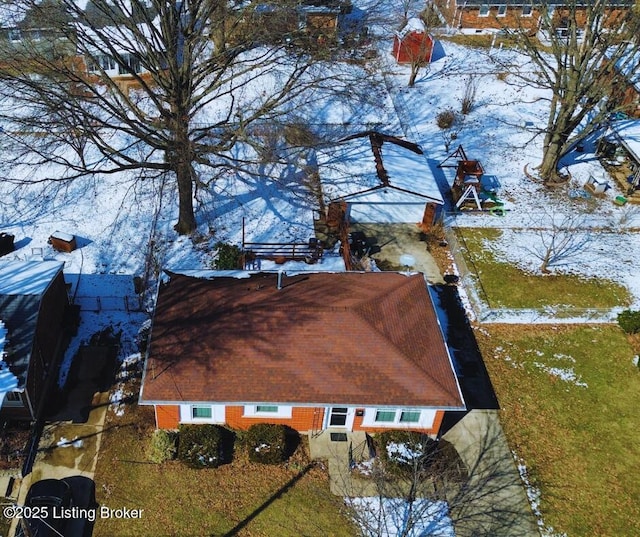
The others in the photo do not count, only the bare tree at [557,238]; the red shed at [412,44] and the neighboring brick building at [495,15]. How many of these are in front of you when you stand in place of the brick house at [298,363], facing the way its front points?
0

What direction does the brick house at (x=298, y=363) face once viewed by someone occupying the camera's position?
facing the viewer

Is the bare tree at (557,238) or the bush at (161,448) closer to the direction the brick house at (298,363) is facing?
the bush

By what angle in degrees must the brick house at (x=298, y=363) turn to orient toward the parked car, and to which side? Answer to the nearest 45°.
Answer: approximately 45° to its right

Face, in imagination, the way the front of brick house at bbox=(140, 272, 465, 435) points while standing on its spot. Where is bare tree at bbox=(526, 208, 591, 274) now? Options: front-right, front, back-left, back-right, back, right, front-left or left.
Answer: back-left

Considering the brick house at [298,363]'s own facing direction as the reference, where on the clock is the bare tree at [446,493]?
The bare tree is roughly at 10 o'clock from the brick house.

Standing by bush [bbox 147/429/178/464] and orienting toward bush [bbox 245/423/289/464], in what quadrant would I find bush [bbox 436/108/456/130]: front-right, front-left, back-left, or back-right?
front-left

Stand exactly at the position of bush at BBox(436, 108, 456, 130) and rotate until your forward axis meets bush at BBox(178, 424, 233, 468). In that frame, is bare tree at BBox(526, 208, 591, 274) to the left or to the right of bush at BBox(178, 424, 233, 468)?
left

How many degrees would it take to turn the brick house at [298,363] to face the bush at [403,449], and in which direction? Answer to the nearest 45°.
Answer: approximately 90° to its left

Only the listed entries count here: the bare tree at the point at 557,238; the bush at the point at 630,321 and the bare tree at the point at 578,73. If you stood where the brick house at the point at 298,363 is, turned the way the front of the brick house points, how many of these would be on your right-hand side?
0

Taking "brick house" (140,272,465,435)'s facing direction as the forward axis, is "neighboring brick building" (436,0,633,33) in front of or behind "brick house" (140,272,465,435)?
behind

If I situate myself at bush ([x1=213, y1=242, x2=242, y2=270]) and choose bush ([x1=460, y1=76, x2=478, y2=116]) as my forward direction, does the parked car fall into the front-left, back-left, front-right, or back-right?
back-right

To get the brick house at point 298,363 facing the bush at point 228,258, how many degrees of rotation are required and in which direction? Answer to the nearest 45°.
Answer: approximately 135° to its right

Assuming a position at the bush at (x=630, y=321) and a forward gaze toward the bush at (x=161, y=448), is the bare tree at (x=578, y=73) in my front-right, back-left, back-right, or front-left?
back-right

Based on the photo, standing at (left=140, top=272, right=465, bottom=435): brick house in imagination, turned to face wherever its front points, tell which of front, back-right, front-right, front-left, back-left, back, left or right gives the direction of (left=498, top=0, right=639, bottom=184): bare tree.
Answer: back-left

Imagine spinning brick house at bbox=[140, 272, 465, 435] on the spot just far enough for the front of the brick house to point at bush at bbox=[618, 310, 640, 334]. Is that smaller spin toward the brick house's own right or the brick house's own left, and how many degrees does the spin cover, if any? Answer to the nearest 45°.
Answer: approximately 90° to the brick house's own left
